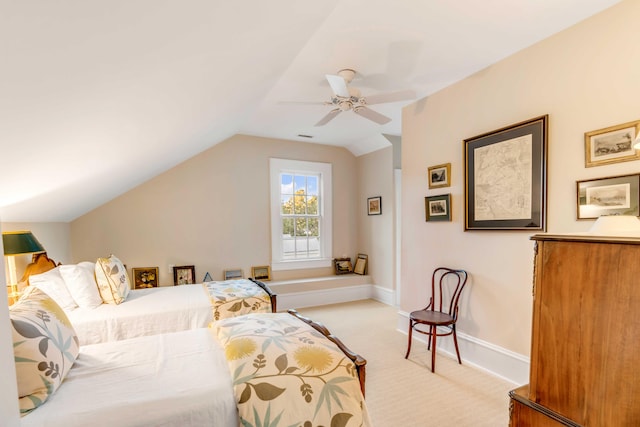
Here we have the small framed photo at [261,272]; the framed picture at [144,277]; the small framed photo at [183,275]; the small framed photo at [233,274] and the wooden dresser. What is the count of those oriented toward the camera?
4

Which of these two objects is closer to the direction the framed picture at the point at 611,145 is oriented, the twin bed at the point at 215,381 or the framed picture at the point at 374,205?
the twin bed

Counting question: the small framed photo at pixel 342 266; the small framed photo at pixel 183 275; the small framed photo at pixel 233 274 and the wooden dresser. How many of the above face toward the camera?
3

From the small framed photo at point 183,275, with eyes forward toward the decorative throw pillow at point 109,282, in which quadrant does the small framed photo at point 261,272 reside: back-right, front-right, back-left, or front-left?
back-left

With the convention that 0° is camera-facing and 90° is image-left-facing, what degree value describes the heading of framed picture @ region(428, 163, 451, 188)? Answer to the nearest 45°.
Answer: approximately 45°

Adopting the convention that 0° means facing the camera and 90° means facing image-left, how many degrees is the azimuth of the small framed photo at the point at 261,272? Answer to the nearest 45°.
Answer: approximately 0°

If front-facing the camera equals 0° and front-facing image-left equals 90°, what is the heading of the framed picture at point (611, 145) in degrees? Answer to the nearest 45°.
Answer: approximately 45°

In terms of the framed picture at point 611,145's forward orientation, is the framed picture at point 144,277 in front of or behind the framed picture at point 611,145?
in front
